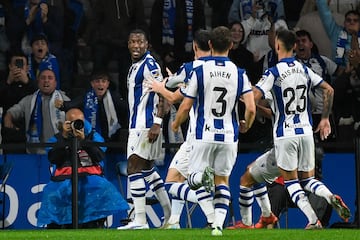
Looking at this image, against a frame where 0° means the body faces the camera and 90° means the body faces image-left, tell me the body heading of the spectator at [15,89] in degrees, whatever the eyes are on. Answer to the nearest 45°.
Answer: approximately 0°

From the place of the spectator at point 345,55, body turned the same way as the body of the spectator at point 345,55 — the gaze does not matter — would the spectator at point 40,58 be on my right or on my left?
on my right

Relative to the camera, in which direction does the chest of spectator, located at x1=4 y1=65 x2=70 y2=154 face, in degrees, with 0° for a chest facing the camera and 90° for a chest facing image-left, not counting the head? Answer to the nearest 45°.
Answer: approximately 0°

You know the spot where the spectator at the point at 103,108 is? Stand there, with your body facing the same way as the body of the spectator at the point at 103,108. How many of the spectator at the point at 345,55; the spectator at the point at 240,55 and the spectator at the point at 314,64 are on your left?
3
